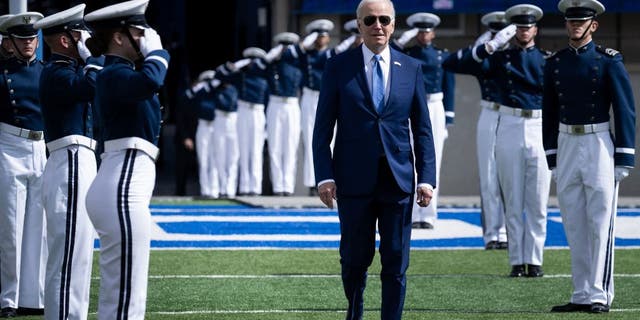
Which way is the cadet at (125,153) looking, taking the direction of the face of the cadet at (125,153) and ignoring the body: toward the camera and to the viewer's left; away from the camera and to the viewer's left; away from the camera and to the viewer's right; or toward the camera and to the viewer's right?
away from the camera and to the viewer's right

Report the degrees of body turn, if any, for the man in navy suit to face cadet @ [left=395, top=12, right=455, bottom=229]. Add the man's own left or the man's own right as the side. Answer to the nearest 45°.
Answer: approximately 180°

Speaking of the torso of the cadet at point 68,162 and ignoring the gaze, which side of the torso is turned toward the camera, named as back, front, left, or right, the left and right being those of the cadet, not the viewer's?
right

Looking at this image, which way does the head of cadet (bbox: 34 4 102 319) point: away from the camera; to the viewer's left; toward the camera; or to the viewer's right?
to the viewer's right

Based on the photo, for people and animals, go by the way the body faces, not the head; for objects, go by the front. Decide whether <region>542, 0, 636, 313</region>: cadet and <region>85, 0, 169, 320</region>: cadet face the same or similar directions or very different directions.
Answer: very different directions

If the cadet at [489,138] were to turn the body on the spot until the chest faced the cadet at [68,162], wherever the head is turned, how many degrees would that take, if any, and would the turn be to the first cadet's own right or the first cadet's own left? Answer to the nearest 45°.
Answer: approximately 45° to the first cadet's own right

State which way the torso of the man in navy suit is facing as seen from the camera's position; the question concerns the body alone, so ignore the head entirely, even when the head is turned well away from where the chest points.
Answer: toward the camera

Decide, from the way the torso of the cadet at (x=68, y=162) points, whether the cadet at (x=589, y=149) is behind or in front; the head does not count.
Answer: in front

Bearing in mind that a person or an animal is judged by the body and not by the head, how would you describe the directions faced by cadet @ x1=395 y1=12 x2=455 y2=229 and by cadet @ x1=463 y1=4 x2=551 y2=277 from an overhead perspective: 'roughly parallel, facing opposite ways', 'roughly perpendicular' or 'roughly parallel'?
roughly parallel
